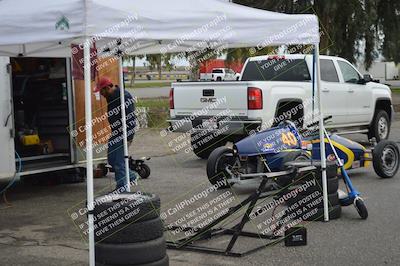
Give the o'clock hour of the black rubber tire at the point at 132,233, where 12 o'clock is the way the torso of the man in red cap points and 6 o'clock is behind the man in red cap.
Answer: The black rubber tire is roughly at 9 o'clock from the man in red cap.

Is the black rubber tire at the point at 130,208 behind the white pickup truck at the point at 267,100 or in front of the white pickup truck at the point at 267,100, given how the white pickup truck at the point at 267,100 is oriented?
behind

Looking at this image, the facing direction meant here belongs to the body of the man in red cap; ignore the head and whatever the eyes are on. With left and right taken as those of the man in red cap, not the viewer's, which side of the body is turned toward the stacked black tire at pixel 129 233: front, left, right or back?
left

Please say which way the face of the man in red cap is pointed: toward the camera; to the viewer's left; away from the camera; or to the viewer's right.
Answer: to the viewer's left

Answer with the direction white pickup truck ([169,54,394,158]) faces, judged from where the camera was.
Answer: facing away from the viewer and to the right of the viewer

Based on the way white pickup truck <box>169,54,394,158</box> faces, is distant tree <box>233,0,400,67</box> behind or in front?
in front

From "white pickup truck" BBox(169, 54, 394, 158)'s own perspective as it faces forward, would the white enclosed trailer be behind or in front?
behind

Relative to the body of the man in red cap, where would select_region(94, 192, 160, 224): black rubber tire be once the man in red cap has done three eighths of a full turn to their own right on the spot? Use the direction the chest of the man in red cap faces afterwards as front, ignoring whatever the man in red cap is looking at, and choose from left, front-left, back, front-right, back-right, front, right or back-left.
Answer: back-right

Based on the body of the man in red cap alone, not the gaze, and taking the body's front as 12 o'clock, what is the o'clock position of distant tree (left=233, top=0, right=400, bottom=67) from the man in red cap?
The distant tree is roughly at 4 o'clock from the man in red cap.

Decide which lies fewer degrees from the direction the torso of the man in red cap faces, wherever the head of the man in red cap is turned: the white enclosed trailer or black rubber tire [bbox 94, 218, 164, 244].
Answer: the white enclosed trailer

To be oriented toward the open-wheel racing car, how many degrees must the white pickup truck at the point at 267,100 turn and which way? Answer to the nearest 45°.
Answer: approximately 135° to its right

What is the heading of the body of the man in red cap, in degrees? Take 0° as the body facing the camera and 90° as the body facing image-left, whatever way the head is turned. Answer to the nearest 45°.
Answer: approximately 90°

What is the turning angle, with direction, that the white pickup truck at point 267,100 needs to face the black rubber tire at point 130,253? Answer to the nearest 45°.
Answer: approximately 135° to its right

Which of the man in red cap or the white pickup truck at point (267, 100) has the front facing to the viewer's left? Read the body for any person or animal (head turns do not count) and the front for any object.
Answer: the man in red cap

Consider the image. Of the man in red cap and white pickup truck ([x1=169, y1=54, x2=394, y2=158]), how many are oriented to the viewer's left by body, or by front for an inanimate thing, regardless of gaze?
1
